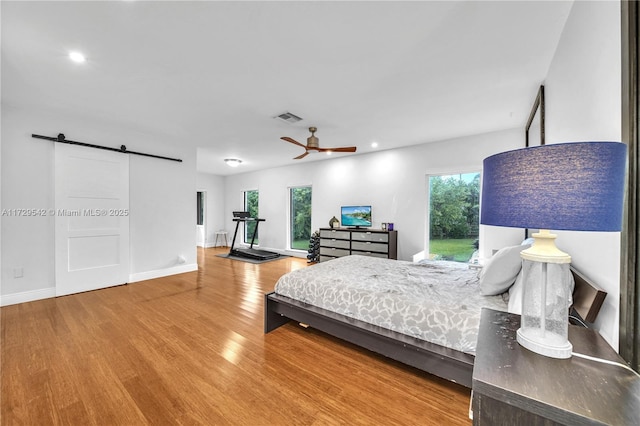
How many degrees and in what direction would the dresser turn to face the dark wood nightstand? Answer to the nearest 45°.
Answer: approximately 45° to its left

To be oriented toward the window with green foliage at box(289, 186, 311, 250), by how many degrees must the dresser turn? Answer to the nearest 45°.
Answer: approximately 90° to its right

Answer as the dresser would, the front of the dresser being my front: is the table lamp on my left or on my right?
on my left

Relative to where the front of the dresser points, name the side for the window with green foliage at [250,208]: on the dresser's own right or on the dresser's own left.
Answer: on the dresser's own right

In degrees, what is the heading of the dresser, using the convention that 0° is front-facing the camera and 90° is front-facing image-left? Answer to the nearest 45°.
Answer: approximately 45°

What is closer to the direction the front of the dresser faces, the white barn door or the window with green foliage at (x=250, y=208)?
the white barn door

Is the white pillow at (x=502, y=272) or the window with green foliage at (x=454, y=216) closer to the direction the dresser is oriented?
the white pillow

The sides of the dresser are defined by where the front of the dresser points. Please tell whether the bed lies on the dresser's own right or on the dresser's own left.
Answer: on the dresser's own left

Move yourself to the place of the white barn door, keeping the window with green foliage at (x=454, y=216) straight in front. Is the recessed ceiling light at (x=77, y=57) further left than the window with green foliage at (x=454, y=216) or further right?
right

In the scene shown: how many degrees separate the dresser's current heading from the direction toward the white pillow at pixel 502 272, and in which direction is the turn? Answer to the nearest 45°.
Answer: approximately 45° to its left
